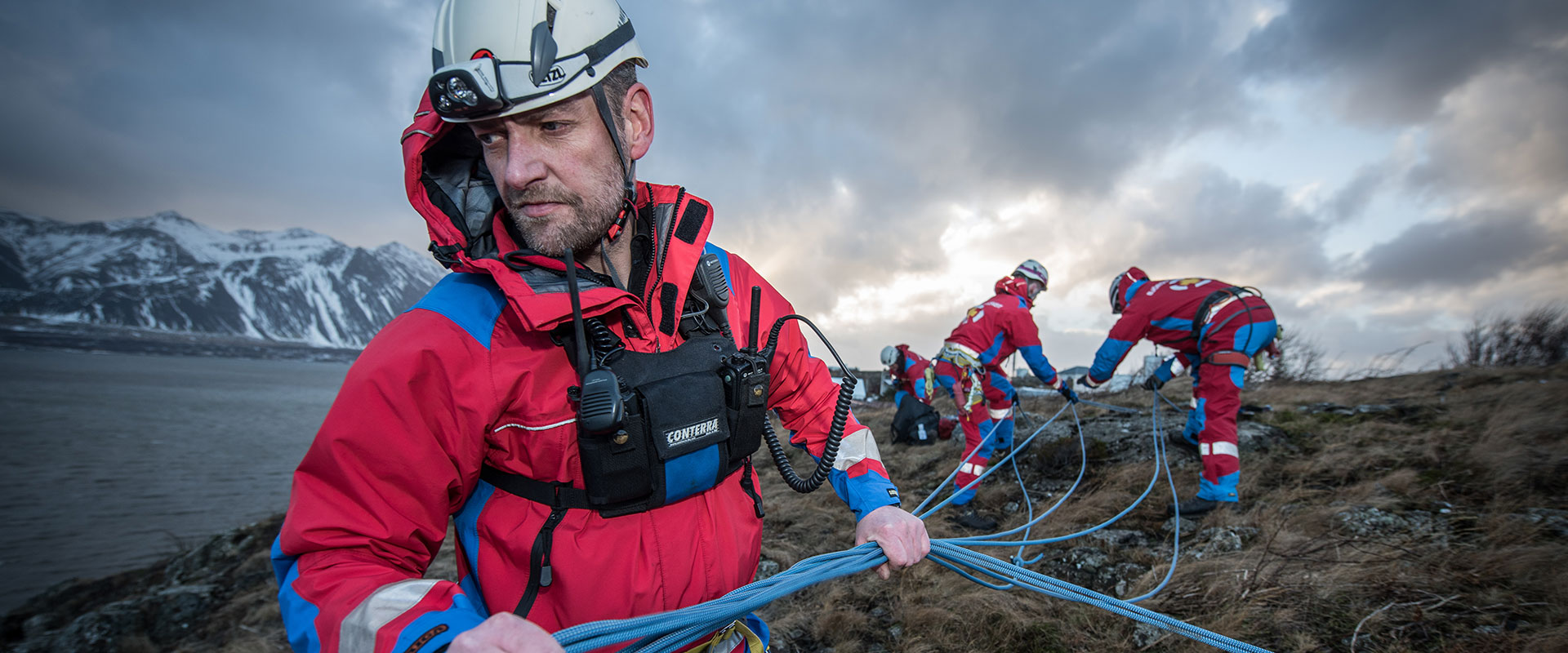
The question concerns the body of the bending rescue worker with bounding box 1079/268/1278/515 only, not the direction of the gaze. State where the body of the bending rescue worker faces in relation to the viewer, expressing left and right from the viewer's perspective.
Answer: facing to the left of the viewer

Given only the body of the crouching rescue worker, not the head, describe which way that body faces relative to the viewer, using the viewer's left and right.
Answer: facing to the left of the viewer

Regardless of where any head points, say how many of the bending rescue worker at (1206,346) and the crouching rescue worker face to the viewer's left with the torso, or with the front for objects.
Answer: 2

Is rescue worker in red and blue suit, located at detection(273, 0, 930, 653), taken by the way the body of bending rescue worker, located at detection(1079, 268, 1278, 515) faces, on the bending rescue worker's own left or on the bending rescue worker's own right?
on the bending rescue worker's own left

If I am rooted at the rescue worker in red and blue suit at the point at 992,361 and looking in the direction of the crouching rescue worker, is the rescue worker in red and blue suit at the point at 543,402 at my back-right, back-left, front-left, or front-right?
back-left

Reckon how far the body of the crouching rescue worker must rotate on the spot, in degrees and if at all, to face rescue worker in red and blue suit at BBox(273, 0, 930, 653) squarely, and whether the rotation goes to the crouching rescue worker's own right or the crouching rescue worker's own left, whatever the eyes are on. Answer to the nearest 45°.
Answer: approximately 90° to the crouching rescue worker's own left
